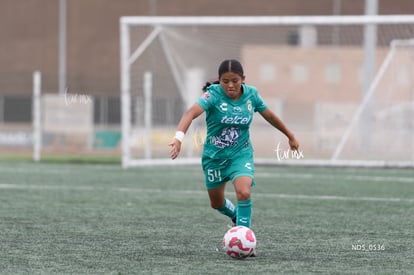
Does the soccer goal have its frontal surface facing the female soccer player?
yes

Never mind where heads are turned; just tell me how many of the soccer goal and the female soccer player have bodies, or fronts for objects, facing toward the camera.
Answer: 2

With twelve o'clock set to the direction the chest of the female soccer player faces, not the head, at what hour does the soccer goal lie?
The soccer goal is roughly at 6 o'clock from the female soccer player.

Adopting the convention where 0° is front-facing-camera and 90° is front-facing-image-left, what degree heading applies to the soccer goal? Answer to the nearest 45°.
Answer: approximately 0°

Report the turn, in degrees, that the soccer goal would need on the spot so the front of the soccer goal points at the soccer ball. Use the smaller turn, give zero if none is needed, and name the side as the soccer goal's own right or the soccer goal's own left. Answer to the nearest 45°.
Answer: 0° — it already faces it
